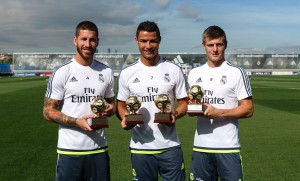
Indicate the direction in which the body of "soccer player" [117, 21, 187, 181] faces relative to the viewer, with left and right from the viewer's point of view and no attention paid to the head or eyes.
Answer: facing the viewer

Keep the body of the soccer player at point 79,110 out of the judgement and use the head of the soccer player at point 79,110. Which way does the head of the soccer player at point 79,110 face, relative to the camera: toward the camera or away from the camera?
toward the camera

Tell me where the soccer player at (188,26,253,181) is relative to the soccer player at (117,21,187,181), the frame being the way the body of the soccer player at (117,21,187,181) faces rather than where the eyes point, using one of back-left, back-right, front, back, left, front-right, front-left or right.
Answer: left

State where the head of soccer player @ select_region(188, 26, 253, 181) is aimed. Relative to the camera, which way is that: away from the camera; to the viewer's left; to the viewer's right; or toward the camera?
toward the camera

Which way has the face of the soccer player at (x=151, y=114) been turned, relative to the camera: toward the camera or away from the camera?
toward the camera

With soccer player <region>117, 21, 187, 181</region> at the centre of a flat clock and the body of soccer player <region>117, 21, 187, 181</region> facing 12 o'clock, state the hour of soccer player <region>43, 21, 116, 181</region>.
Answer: soccer player <region>43, 21, 116, 181</region> is roughly at 3 o'clock from soccer player <region>117, 21, 187, 181</region>.
